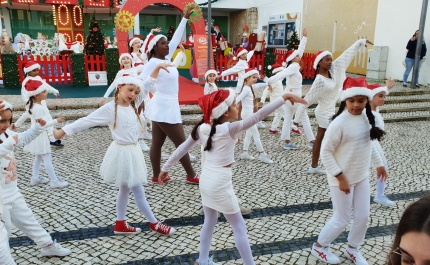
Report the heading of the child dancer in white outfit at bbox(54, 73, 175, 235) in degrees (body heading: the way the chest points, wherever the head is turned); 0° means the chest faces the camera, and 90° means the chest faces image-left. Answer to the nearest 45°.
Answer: approximately 315°

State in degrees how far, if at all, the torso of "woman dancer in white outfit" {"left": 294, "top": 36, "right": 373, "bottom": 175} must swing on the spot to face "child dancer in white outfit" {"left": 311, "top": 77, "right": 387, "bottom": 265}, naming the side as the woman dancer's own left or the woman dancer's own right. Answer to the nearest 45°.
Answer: approximately 45° to the woman dancer's own right

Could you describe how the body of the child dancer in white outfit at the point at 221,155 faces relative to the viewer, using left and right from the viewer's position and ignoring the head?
facing away from the viewer and to the right of the viewer

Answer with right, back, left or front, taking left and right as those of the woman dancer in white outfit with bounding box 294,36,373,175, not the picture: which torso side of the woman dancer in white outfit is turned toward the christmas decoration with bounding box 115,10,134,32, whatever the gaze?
back

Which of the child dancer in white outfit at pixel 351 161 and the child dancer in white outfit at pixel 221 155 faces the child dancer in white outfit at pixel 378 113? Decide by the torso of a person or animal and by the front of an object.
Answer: the child dancer in white outfit at pixel 221 155

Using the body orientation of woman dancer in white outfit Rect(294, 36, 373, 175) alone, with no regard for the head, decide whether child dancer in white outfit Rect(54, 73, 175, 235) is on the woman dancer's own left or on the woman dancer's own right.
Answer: on the woman dancer's own right

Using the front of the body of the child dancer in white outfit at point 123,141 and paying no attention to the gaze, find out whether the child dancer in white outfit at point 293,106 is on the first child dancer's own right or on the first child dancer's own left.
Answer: on the first child dancer's own left

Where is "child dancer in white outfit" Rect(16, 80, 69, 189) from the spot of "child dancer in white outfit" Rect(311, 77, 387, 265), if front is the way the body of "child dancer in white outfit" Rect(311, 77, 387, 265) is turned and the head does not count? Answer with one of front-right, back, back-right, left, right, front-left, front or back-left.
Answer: back-right
